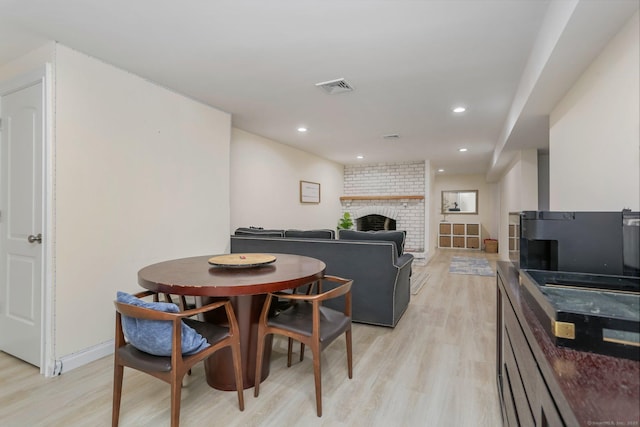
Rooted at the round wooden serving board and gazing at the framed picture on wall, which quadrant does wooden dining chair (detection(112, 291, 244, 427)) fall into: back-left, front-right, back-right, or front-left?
back-left

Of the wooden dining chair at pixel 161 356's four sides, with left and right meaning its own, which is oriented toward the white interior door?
left

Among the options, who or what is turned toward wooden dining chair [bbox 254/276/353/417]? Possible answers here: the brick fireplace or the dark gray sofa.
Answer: the brick fireplace

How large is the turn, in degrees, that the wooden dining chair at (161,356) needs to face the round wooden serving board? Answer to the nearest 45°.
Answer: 0° — it already faces it

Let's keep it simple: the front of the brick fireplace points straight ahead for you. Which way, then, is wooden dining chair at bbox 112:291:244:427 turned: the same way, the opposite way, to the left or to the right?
the opposite way

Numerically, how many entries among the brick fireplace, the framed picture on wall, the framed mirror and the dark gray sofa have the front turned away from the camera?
1

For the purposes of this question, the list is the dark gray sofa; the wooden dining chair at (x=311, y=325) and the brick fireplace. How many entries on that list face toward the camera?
1

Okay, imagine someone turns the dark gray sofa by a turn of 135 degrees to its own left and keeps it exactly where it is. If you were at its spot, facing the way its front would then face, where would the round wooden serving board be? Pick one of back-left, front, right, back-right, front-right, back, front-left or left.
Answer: front

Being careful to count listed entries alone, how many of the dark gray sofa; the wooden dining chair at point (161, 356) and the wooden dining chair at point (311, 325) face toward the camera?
0

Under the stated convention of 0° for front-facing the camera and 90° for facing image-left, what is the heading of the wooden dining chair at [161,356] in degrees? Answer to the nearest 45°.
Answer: approximately 225°

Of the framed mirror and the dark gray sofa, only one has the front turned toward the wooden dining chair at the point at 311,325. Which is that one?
the framed mirror

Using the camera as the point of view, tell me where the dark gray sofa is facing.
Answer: facing away from the viewer

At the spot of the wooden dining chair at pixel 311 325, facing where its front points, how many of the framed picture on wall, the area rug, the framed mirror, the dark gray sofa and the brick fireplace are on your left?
0

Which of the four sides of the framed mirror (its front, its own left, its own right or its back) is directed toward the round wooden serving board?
front

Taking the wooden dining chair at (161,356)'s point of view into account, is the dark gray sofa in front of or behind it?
in front

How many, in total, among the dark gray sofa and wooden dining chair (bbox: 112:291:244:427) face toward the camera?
0

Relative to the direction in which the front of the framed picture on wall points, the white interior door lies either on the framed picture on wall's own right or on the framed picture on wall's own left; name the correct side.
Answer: on the framed picture on wall's own right

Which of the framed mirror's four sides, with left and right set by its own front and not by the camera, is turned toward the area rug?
front

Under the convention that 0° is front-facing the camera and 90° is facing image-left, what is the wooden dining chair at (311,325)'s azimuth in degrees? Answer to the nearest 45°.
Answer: approximately 135°

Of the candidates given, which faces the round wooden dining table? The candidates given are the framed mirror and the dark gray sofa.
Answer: the framed mirror

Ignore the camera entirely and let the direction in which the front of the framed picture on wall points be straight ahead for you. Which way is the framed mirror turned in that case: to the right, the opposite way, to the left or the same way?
to the right
